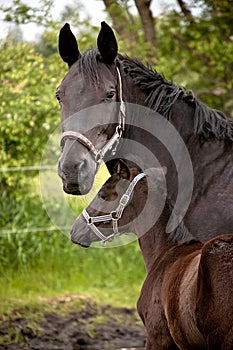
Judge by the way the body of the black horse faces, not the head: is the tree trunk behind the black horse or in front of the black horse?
behind

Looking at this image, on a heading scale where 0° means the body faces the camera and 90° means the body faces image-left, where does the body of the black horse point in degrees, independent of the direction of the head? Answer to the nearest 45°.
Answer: approximately 45°

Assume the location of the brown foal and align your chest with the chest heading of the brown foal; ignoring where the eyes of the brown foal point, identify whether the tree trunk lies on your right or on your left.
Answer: on your right

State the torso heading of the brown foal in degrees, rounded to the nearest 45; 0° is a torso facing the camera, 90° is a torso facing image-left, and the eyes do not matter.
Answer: approximately 135°

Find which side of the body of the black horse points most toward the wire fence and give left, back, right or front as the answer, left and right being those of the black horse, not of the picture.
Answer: right

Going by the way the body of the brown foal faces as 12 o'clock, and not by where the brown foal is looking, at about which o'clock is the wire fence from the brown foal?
The wire fence is roughly at 1 o'clock from the brown foal.

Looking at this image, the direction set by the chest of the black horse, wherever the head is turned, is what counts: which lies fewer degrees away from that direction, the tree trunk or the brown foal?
the brown foal
